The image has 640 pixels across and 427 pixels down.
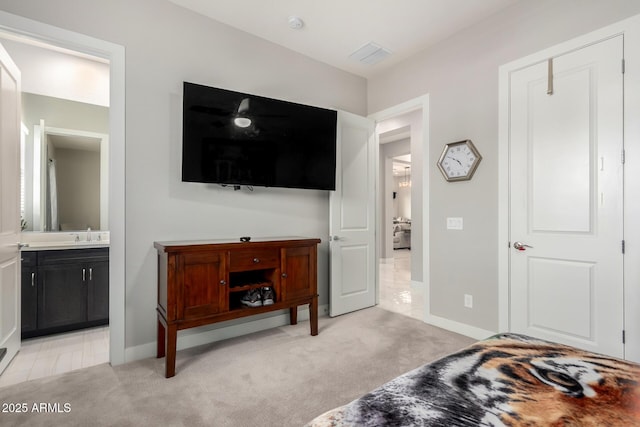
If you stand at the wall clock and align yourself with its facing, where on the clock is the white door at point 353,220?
The white door is roughly at 2 o'clock from the wall clock.

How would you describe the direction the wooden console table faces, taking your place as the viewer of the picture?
facing the viewer and to the right of the viewer

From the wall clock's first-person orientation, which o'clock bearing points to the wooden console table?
The wooden console table is roughly at 12 o'clock from the wall clock.

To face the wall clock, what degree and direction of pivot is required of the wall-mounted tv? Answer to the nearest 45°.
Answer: approximately 45° to its left

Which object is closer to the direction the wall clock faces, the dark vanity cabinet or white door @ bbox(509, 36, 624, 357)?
the dark vanity cabinet

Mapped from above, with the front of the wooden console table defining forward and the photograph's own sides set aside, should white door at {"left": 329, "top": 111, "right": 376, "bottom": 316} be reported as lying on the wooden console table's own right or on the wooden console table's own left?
on the wooden console table's own left

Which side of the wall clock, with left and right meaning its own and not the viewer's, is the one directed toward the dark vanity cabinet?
front

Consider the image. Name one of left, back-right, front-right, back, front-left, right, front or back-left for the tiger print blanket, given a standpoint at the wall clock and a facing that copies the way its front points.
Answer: front-left

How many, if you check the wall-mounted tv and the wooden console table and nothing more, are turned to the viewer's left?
0

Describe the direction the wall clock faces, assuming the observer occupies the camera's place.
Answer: facing the viewer and to the left of the viewer

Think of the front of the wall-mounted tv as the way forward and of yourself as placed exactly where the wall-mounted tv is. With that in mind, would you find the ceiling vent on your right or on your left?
on your left
